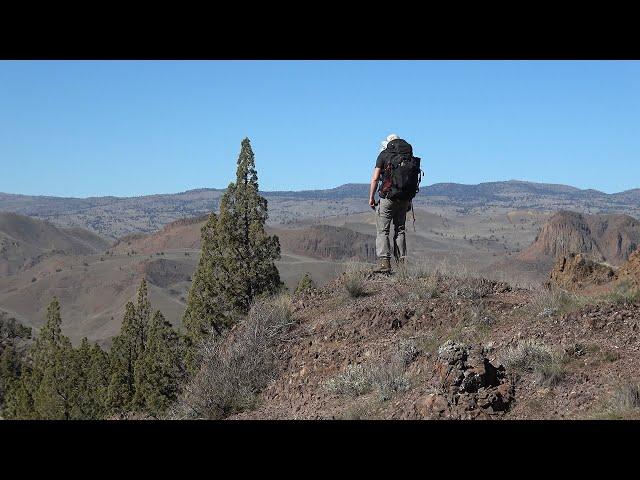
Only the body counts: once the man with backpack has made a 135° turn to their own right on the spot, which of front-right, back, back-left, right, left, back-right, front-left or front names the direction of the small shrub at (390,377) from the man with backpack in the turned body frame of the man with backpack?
right

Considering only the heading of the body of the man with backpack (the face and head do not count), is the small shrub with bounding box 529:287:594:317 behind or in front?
behind

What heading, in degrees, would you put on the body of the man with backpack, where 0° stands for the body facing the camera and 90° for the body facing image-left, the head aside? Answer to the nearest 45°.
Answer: approximately 135°

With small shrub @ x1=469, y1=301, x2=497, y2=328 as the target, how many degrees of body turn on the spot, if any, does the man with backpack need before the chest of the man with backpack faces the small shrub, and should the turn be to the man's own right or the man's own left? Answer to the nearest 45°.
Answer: approximately 180°

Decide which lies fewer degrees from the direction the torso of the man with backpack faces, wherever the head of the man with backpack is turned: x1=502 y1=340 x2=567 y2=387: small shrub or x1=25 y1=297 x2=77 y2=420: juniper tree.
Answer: the juniper tree

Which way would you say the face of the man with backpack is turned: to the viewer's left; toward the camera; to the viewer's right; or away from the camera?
away from the camera

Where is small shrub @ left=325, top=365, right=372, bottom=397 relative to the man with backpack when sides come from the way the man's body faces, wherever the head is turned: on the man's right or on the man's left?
on the man's left

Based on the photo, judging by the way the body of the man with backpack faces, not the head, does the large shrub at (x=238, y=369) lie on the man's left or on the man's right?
on the man's left
